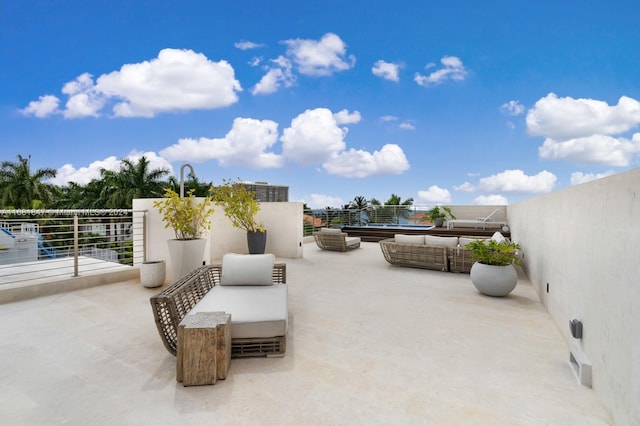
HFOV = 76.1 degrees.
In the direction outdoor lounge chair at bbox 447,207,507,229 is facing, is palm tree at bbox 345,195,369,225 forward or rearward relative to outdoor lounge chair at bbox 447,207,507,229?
forward

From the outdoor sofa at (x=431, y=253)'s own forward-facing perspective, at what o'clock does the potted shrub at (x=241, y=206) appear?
The potted shrub is roughly at 9 o'clock from the outdoor sofa.

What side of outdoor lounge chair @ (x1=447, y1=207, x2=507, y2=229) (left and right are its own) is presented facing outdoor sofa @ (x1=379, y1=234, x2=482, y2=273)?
left

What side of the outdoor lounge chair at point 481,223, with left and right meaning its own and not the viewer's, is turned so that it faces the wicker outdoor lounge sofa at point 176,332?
left

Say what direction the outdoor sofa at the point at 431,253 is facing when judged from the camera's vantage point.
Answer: facing away from the viewer

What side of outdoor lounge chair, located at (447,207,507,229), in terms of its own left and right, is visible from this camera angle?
left

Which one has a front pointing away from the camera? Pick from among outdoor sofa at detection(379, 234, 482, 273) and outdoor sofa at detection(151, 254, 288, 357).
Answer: outdoor sofa at detection(379, 234, 482, 273)

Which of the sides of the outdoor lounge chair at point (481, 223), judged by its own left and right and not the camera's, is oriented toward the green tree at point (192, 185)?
front

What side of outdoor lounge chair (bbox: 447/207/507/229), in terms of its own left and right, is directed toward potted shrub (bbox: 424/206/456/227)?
front

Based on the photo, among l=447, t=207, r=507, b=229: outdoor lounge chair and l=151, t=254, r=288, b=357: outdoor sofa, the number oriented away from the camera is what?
0

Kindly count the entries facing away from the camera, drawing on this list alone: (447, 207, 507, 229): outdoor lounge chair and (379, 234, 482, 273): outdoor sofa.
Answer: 1

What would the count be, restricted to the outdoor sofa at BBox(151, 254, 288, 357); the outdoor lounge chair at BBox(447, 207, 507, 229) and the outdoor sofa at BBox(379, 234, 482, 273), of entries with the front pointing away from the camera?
1
